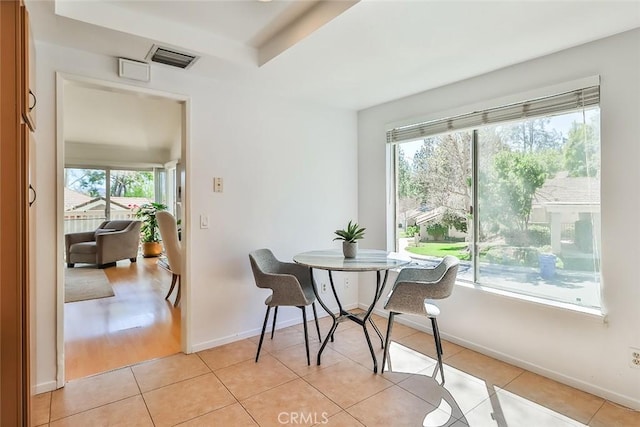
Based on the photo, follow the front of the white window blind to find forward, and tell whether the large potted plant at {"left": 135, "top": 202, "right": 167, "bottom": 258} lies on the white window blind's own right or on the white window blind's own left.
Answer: on the white window blind's own right

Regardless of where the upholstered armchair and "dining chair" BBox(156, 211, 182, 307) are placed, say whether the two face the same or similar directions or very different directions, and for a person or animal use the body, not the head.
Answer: very different directions

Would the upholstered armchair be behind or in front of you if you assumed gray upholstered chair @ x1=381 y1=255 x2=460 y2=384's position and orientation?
in front

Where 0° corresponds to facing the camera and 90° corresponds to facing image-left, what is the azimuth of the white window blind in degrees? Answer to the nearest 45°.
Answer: approximately 45°

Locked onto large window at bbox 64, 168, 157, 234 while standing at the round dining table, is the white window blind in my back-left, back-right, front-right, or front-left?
back-right

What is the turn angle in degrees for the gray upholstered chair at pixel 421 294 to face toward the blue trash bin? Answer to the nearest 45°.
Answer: approximately 135° to its right

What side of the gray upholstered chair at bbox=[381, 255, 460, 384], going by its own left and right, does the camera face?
left

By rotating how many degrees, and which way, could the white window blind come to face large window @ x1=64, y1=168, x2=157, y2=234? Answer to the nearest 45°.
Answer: approximately 45° to its right
